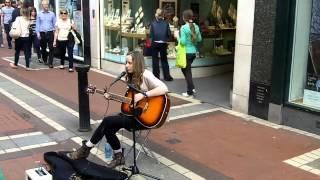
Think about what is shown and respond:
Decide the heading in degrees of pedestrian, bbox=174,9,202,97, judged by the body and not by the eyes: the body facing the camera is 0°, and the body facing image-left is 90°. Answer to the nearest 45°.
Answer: approximately 135°

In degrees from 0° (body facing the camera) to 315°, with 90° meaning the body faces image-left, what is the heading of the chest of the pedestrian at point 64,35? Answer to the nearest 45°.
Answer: approximately 0°

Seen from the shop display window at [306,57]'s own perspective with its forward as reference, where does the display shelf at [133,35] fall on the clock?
The display shelf is roughly at 3 o'clock from the shop display window.

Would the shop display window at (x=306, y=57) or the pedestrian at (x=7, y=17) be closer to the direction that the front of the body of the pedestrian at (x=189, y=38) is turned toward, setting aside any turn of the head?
the pedestrian

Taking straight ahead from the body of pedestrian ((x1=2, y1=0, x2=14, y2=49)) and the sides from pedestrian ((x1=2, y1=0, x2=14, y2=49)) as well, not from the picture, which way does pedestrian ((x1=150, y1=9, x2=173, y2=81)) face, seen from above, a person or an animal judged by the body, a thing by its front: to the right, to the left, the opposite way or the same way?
the opposite way

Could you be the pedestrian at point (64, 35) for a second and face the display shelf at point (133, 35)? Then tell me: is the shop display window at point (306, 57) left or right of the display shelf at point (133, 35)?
right

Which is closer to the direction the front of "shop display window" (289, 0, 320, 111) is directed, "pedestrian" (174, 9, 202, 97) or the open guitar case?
the open guitar case

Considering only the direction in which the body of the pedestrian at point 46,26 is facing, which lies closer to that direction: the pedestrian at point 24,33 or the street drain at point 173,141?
the street drain

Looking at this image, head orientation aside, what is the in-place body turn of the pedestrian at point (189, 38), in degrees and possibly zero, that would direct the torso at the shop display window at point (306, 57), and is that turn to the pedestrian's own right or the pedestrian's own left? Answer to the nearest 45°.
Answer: approximately 180°

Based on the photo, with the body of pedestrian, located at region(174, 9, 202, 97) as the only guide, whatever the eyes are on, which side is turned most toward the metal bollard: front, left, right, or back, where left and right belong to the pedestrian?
left

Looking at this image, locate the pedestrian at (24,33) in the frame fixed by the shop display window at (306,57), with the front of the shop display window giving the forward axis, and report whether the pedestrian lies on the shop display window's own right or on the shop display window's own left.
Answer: on the shop display window's own right
